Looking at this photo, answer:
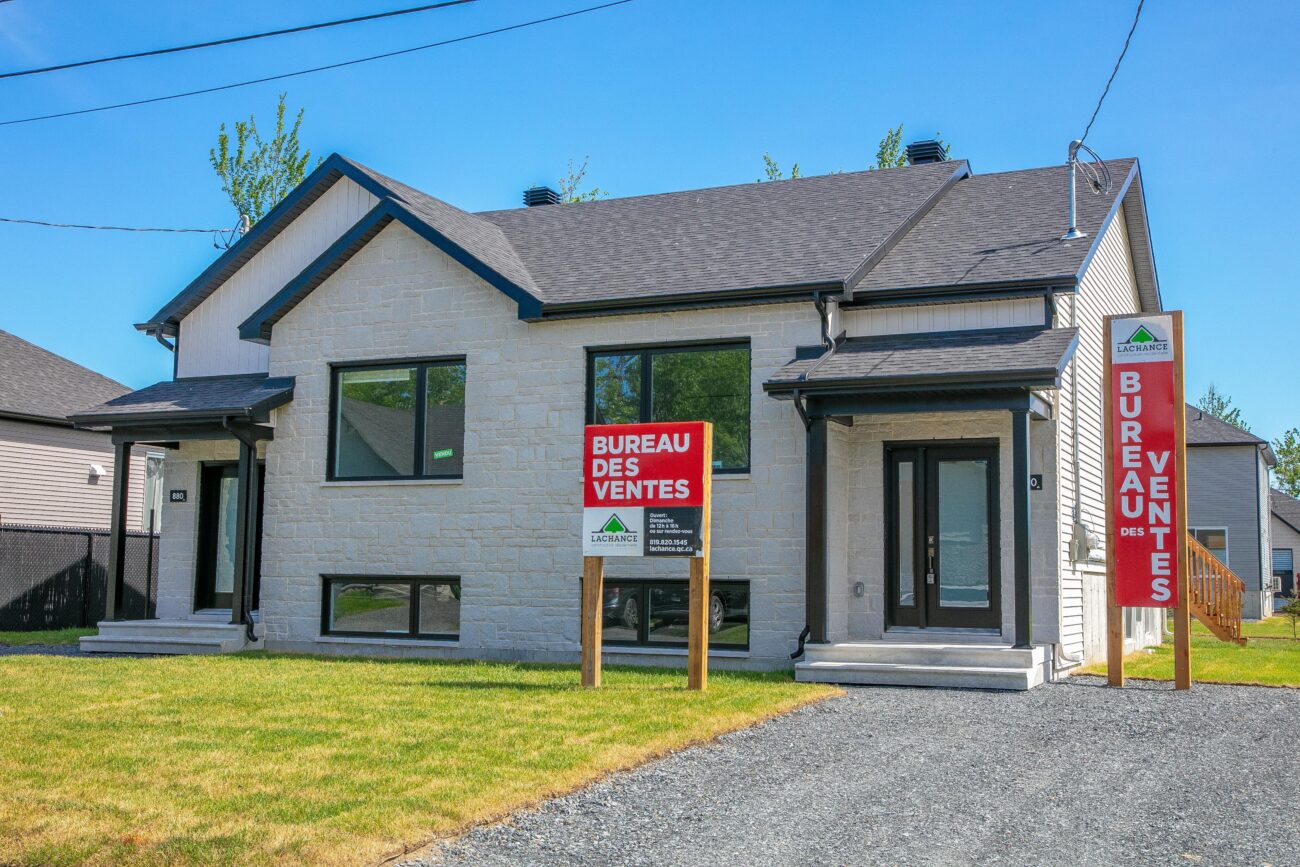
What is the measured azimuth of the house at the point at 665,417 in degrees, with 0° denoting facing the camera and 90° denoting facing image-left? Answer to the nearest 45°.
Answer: approximately 0°

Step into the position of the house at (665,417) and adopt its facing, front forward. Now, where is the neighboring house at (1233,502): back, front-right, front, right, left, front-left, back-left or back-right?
back-left

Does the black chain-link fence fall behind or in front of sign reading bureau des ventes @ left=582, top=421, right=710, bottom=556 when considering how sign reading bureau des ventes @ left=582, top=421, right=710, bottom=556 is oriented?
behind

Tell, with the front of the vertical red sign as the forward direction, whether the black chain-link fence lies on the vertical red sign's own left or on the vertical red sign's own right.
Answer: on the vertical red sign's own right

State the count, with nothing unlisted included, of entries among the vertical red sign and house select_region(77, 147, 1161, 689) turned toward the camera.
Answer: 2

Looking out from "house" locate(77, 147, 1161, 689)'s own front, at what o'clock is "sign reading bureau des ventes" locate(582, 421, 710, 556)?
The sign reading bureau des ventes is roughly at 12 o'clock from the house.

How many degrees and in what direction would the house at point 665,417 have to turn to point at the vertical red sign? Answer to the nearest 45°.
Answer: approximately 45° to its left

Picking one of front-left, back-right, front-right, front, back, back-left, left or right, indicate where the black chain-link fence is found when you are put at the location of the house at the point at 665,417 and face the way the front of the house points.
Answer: back-right

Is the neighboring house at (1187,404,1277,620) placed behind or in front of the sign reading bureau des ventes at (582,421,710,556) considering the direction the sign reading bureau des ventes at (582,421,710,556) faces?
behind

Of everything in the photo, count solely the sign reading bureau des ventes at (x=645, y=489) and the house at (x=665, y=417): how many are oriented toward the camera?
2
